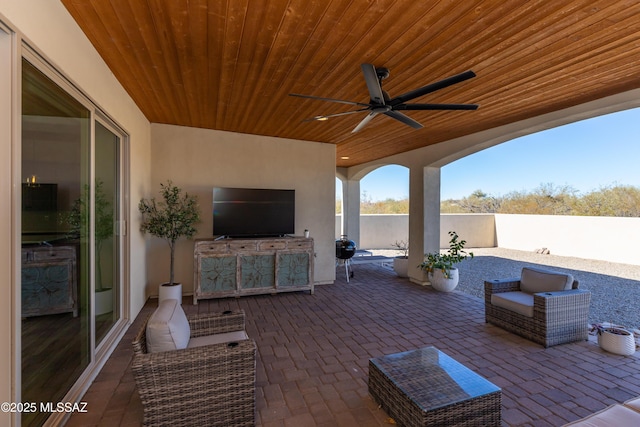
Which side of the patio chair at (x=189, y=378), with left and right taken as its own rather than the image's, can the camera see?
right

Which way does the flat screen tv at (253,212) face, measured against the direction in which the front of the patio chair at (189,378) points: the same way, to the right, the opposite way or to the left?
to the right

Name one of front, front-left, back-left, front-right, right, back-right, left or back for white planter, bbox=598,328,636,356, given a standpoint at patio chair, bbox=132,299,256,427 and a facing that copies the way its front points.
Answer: front

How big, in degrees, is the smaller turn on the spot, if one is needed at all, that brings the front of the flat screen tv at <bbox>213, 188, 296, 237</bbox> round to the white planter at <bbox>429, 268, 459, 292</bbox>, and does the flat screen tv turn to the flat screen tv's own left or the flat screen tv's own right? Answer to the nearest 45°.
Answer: approximately 90° to the flat screen tv's own left

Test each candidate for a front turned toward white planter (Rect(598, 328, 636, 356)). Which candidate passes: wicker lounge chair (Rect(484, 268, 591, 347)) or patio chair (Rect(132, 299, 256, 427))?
the patio chair

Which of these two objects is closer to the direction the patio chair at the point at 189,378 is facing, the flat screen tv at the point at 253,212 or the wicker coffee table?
the wicker coffee table

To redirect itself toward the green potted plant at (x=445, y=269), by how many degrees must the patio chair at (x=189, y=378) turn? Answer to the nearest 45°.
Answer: approximately 45° to its left

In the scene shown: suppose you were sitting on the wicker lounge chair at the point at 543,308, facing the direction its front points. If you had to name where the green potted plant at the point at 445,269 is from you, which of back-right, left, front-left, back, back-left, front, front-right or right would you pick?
right

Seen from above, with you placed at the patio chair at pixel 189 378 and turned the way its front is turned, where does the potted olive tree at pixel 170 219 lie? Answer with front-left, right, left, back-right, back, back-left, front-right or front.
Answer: left

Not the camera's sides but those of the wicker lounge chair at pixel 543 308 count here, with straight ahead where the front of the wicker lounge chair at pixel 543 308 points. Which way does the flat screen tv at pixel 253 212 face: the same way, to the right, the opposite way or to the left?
to the left

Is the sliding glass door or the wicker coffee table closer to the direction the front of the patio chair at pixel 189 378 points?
the wicker coffee table

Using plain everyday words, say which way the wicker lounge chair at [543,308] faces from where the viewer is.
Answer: facing the viewer and to the left of the viewer

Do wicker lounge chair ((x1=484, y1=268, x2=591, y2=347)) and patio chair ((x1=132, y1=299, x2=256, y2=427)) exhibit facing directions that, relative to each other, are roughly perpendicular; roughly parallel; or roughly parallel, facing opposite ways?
roughly parallel, facing opposite ways

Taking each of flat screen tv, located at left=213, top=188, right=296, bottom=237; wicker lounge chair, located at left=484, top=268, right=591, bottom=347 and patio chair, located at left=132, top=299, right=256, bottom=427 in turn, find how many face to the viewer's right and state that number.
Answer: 1

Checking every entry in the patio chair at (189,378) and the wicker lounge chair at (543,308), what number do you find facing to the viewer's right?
1

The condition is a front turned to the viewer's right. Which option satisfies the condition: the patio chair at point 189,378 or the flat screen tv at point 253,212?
the patio chair

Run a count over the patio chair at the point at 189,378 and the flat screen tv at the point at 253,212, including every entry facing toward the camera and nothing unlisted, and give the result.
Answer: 1

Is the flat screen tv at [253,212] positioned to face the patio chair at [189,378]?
yes

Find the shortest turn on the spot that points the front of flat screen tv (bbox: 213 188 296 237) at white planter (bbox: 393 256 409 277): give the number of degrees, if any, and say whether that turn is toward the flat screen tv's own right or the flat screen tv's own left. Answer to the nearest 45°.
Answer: approximately 90° to the flat screen tv's own left

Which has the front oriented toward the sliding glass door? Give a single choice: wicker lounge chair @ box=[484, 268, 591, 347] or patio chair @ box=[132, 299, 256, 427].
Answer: the wicker lounge chair

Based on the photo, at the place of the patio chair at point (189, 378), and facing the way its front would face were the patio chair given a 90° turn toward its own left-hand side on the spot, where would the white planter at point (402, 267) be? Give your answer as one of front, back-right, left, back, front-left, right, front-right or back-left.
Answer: front-right

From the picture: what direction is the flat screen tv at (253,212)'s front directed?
toward the camera
